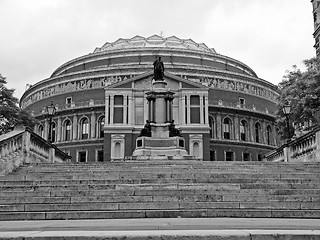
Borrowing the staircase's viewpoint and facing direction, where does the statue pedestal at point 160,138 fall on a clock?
The statue pedestal is roughly at 6 o'clock from the staircase.

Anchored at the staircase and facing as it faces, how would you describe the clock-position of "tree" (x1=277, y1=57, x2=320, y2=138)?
The tree is roughly at 7 o'clock from the staircase.

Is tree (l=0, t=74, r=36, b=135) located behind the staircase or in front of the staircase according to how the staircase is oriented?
behind

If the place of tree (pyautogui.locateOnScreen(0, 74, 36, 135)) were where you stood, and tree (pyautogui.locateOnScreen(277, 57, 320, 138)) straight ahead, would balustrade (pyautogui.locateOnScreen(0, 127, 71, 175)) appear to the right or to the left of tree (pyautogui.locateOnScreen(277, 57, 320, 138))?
right

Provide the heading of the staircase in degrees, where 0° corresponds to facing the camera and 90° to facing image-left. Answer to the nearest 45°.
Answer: approximately 0°

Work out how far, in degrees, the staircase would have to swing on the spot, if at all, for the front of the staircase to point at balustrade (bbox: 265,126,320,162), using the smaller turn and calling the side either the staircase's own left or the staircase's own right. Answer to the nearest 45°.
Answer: approximately 135° to the staircase's own left

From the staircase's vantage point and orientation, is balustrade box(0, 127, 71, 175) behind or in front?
behind
